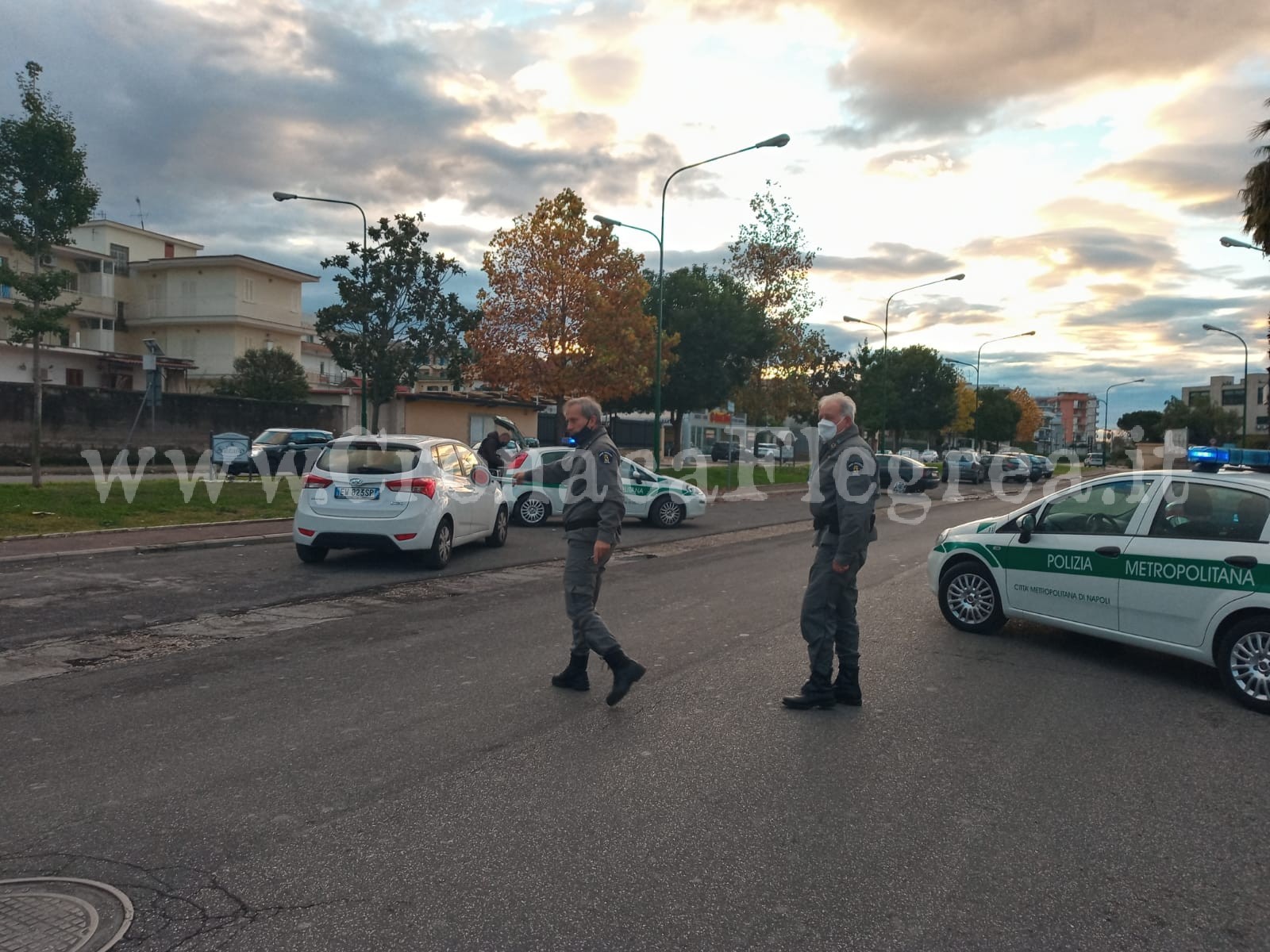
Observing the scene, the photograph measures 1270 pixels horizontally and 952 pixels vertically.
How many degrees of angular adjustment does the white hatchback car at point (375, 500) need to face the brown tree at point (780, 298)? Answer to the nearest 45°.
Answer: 0° — it already faces it

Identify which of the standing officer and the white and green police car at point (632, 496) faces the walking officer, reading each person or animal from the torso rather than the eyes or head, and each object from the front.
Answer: the standing officer

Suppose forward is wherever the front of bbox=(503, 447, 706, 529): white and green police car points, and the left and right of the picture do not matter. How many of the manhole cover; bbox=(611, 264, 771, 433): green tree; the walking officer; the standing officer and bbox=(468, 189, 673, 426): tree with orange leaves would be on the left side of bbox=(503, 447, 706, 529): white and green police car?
2

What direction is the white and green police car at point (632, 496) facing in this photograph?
to the viewer's right

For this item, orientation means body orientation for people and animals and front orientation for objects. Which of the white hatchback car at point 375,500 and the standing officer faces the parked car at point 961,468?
the white hatchback car

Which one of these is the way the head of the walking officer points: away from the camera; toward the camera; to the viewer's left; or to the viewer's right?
to the viewer's left

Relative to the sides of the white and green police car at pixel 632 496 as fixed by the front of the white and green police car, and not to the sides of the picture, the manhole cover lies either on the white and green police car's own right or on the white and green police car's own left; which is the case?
on the white and green police car's own right

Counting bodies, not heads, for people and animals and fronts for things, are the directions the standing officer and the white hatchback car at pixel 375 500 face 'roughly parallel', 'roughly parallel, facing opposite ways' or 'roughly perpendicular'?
roughly perpendicular

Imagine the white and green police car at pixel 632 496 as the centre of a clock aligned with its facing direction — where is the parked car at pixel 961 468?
The parked car is roughly at 10 o'clock from the white and green police car.

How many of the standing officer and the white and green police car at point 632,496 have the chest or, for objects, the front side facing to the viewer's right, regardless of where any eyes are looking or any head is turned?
1

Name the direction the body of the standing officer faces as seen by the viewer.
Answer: to the viewer's left

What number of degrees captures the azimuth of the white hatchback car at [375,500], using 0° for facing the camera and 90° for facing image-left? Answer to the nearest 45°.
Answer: approximately 225°

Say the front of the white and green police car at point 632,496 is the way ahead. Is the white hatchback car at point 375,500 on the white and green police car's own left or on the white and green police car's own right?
on the white and green police car's own right

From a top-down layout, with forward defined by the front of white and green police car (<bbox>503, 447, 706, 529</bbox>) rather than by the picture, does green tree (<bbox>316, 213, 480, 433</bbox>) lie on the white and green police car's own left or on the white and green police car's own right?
on the white and green police car's own left

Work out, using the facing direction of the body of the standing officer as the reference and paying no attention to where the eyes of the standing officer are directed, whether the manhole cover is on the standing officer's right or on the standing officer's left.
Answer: on the standing officer's left
